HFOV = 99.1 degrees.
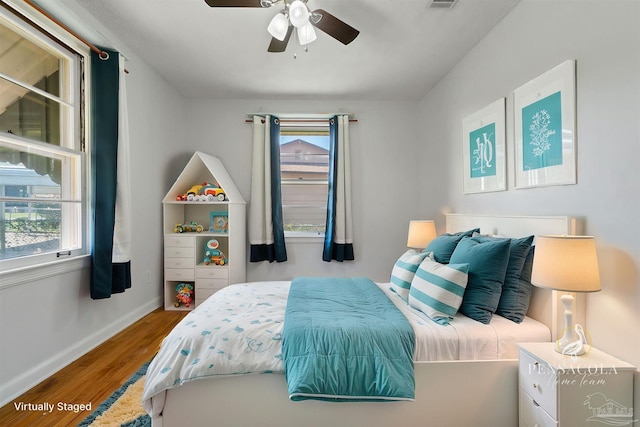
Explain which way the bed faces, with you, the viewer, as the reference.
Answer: facing to the left of the viewer

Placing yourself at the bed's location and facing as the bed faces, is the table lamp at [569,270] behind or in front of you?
behind

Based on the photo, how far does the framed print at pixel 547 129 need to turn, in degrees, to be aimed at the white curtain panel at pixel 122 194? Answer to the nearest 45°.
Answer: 0° — it already faces it
